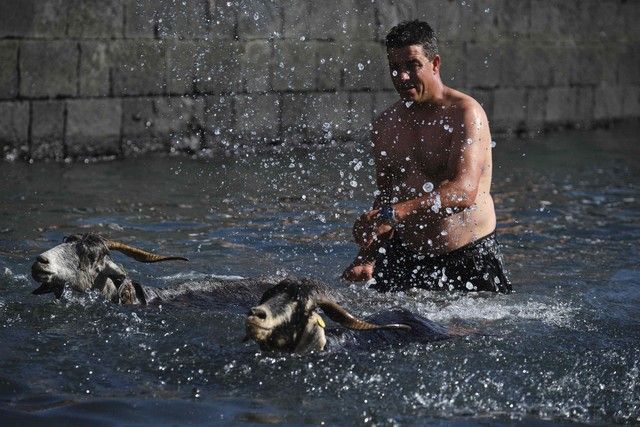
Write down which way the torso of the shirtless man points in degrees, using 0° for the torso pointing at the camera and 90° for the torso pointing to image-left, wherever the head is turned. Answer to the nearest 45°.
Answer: approximately 45°

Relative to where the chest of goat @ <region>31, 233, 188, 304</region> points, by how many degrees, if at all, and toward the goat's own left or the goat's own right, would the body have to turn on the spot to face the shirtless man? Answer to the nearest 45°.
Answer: approximately 180°

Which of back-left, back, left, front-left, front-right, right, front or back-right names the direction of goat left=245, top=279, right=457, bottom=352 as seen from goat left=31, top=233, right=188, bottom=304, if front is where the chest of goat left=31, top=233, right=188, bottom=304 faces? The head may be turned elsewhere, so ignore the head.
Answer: back-left

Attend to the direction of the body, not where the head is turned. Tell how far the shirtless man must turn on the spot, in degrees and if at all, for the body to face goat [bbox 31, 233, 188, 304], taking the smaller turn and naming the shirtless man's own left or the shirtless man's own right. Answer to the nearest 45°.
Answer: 0° — they already face it

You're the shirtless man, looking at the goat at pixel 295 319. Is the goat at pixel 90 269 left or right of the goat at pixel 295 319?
right

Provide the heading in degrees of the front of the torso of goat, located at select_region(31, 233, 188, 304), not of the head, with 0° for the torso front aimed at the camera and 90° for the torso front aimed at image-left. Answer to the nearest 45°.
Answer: approximately 90°
